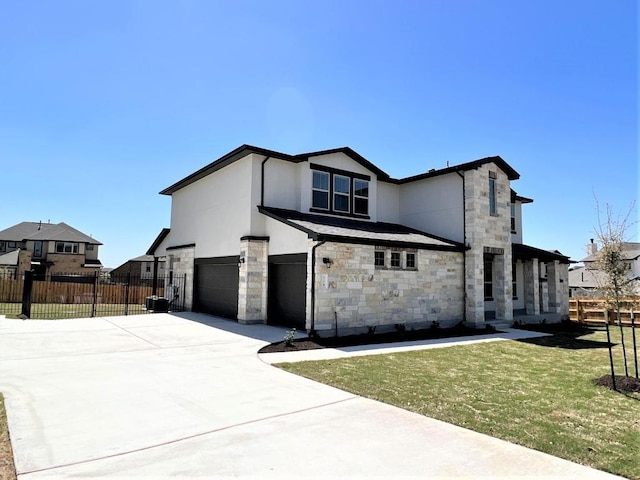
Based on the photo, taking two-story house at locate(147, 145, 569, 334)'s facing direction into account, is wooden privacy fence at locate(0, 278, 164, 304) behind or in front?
behind

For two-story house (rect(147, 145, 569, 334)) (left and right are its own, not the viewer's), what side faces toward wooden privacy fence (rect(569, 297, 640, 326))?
left

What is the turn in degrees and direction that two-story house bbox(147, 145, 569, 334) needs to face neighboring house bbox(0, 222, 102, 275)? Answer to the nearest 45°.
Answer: approximately 180°

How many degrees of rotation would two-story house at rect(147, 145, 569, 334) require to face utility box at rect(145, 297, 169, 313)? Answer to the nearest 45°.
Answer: approximately 135° to its right

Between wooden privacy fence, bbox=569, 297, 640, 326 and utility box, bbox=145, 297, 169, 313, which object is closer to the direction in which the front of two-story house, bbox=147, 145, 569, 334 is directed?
the wooden privacy fence

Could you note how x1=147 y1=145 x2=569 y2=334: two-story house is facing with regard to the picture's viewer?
facing the viewer and to the right of the viewer

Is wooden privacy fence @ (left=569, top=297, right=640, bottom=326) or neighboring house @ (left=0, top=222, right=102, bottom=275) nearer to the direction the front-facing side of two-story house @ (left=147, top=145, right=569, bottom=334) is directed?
the wooden privacy fence

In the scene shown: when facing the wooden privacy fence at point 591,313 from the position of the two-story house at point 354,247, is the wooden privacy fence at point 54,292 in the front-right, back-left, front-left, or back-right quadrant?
back-left

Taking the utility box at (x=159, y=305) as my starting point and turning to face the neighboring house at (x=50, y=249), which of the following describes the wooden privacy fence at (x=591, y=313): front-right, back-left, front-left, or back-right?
back-right
